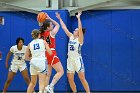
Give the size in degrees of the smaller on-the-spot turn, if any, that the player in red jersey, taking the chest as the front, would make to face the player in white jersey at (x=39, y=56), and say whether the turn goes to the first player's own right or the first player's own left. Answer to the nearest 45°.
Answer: approximately 135° to the first player's own right

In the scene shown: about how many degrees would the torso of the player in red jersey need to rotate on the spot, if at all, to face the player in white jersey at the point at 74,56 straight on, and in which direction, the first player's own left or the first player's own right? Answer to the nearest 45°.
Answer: approximately 45° to the first player's own left

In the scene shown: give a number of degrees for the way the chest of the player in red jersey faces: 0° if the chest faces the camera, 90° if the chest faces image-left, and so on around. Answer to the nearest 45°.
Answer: approximately 270°

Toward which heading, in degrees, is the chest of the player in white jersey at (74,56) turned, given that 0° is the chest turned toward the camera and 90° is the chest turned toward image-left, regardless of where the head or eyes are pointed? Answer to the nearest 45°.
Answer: approximately 45°

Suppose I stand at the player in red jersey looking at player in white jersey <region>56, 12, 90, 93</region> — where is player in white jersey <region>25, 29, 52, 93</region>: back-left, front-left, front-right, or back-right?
back-right

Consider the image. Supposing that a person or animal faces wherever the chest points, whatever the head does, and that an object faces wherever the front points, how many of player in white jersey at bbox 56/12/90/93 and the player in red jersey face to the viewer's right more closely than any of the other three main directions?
1
